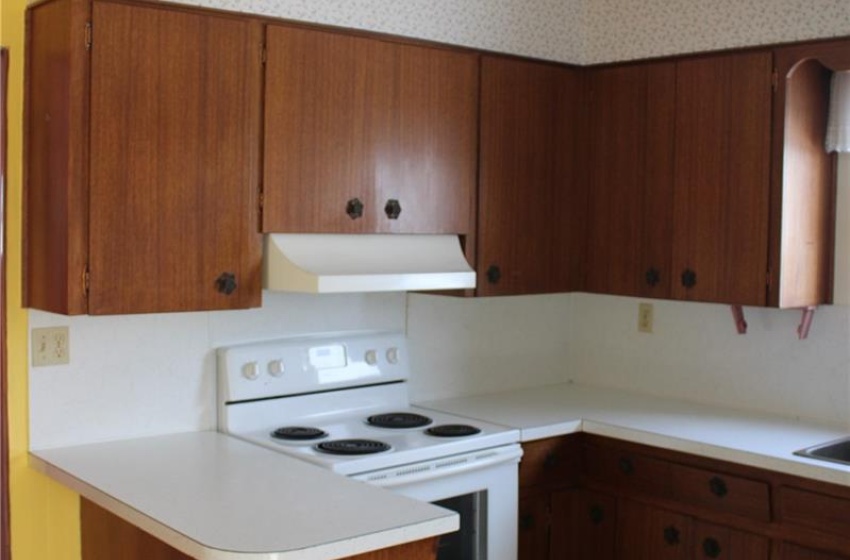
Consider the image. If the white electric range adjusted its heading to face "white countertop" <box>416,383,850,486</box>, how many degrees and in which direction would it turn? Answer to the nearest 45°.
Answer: approximately 45° to its left

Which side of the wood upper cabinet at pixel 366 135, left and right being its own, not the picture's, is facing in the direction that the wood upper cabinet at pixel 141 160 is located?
right

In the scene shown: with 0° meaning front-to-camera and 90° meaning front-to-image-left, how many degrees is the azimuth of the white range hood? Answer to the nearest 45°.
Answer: approximately 315°

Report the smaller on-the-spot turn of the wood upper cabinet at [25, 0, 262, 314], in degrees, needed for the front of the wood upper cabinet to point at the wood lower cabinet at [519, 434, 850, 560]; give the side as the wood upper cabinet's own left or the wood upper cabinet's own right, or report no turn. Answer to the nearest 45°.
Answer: approximately 45° to the wood upper cabinet's own left

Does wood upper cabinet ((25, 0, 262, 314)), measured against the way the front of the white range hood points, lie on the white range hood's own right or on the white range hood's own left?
on the white range hood's own right

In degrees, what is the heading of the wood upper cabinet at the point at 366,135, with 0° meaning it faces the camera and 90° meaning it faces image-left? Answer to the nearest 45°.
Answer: approximately 315°

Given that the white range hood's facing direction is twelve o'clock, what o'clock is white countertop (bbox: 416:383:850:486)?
The white countertop is roughly at 10 o'clock from the white range hood.

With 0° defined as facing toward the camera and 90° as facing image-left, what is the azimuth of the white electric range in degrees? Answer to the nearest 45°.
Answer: approximately 315°
